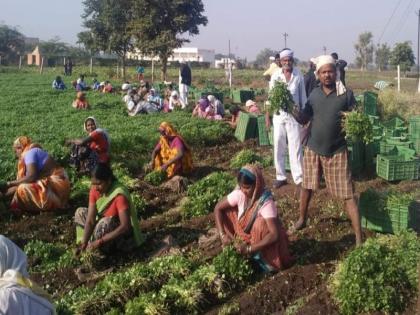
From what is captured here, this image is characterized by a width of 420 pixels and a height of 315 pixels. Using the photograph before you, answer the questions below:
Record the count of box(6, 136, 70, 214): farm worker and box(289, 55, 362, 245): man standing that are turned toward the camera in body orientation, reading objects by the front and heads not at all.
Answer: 1

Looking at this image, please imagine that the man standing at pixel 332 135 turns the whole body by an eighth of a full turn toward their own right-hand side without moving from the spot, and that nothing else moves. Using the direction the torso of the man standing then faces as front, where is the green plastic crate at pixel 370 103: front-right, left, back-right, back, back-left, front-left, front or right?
back-right

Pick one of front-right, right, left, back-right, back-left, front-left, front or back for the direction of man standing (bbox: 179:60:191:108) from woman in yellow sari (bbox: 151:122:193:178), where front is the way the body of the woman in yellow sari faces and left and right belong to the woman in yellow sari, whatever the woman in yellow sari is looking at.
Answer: back-right

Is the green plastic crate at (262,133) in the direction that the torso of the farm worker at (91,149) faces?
no

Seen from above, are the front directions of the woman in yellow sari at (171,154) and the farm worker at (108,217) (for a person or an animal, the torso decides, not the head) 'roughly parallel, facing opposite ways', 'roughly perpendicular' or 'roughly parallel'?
roughly parallel

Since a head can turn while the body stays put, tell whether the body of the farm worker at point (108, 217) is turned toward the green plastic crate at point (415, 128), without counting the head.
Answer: no

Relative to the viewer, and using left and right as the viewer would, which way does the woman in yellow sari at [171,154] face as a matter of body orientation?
facing the viewer and to the left of the viewer

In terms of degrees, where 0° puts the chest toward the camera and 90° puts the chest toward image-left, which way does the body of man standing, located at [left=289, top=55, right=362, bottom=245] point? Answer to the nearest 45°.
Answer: approximately 0°
